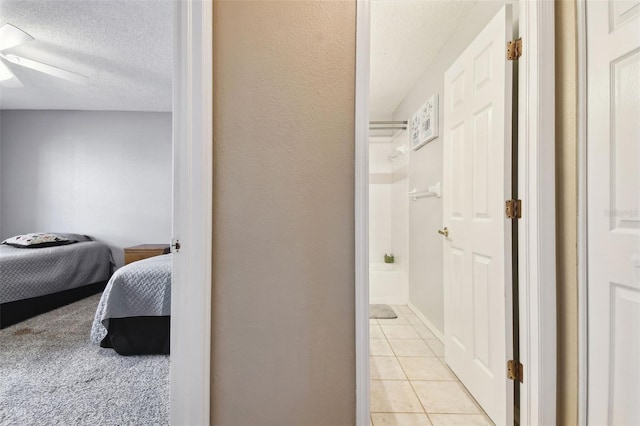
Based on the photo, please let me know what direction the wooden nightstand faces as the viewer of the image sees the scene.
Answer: facing the viewer

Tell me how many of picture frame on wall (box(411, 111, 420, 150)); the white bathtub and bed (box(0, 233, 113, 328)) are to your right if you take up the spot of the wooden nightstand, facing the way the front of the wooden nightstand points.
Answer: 1

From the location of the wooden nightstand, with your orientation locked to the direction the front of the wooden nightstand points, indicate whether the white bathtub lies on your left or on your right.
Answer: on your left

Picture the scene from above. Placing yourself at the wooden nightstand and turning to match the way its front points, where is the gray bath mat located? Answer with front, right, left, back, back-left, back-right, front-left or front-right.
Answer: front-left

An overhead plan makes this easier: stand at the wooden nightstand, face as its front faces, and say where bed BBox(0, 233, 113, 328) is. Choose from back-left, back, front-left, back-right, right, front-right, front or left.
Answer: right

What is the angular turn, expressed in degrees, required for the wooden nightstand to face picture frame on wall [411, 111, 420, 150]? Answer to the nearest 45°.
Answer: approximately 45° to its left

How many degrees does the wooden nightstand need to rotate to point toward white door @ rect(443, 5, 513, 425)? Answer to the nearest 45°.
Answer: approximately 45° to its left

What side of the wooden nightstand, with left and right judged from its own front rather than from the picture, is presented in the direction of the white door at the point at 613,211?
front

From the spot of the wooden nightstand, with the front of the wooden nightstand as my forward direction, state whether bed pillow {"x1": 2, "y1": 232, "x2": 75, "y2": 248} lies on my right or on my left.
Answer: on my right

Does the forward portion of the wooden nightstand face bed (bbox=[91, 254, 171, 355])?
yes
